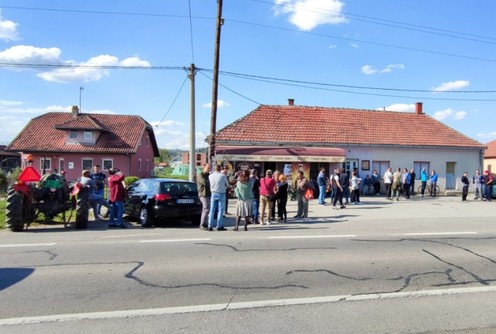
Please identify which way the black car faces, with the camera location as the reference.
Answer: facing away from the viewer and to the left of the viewer

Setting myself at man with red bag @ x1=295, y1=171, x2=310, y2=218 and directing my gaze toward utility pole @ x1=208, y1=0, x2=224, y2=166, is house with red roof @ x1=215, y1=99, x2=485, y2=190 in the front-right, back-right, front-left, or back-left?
front-right

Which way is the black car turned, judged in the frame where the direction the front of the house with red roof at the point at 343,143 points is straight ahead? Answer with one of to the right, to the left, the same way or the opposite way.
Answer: to the right

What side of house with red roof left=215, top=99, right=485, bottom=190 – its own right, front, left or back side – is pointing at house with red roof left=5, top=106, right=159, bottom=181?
right

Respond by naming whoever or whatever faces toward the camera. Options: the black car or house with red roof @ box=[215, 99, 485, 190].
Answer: the house with red roof

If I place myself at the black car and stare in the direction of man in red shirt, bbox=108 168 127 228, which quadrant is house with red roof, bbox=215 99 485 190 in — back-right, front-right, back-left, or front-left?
back-right

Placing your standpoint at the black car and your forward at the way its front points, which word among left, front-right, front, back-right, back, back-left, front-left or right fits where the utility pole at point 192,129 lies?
front-right

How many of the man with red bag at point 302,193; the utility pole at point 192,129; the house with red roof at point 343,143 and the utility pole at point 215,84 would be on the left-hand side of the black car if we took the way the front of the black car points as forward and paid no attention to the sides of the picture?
0

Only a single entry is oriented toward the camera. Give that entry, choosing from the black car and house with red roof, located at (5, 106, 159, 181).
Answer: the house with red roof

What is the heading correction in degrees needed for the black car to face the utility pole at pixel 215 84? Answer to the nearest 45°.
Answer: approximately 45° to its right

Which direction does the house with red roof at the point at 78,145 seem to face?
toward the camera

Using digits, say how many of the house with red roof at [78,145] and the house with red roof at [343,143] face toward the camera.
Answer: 2

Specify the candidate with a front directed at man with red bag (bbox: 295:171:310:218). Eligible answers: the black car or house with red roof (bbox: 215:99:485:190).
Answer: the house with red roof

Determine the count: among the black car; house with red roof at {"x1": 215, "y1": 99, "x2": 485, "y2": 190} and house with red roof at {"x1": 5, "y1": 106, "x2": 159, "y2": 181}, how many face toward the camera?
2

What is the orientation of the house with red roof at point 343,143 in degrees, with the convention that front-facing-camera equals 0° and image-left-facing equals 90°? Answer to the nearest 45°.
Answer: approximately 0°

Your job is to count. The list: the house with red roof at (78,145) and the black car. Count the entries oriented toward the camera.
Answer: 1
